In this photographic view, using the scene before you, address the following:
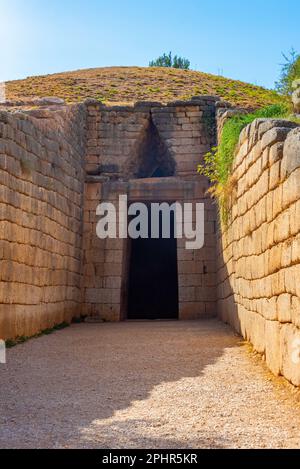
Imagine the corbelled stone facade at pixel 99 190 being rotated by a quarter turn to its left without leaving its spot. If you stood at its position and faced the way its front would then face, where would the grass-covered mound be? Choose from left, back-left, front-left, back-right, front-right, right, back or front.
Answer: left

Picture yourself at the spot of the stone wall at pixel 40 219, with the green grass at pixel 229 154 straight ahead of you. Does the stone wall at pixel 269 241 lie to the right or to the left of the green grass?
right

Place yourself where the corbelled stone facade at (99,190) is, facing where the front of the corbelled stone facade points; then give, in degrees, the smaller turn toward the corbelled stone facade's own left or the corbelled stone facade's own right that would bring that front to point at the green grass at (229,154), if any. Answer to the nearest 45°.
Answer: approximately 45° to the corbelled stone facade's own left

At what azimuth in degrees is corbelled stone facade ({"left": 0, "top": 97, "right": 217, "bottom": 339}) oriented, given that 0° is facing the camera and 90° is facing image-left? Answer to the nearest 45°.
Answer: approximately 0°

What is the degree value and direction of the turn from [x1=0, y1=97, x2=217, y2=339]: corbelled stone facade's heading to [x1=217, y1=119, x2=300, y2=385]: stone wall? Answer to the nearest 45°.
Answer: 0° — it already faces it
